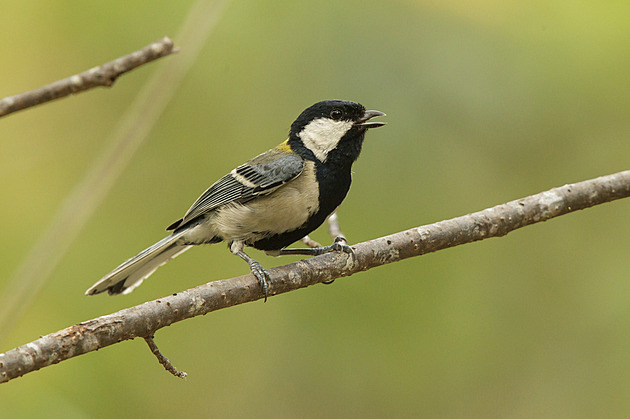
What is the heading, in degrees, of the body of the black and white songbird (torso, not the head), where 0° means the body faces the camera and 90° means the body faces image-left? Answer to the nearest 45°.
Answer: approximately 270°

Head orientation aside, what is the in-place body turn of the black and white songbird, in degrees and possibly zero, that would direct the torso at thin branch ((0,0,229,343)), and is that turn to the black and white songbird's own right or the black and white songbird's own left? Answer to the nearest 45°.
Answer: approximately 180°
